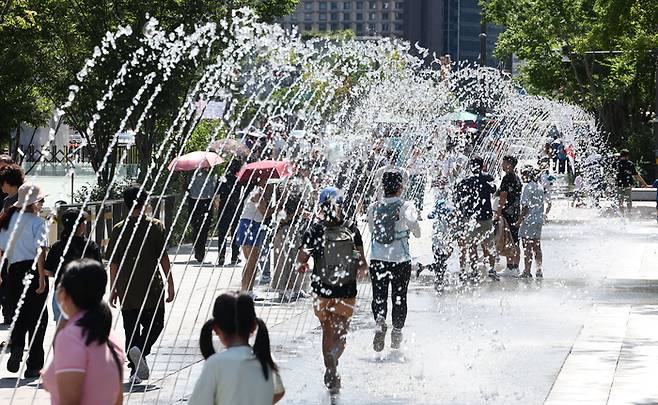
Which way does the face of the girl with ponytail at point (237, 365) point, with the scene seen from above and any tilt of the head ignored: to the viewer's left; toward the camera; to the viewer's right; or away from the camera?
away from the camera

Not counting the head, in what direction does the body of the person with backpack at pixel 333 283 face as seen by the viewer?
away from the camera

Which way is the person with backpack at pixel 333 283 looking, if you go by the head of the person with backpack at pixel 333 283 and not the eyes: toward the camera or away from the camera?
away from the camera

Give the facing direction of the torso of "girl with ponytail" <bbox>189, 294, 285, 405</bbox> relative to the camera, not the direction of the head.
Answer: away from the camera

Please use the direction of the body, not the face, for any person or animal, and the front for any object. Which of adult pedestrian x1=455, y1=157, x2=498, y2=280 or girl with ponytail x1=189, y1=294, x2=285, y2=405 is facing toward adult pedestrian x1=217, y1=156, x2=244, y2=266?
the girl with ponytail

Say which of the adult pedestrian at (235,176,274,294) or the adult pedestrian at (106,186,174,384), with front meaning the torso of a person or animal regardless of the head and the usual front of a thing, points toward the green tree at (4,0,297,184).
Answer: the adult pedestrian at (106,186,174,384)

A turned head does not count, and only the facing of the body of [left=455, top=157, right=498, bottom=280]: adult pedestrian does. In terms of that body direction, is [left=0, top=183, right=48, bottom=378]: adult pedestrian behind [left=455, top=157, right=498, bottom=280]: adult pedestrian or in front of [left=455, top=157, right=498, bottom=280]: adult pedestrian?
in front

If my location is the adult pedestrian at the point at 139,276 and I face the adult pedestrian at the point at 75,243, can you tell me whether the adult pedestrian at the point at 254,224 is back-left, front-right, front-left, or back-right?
back-right
